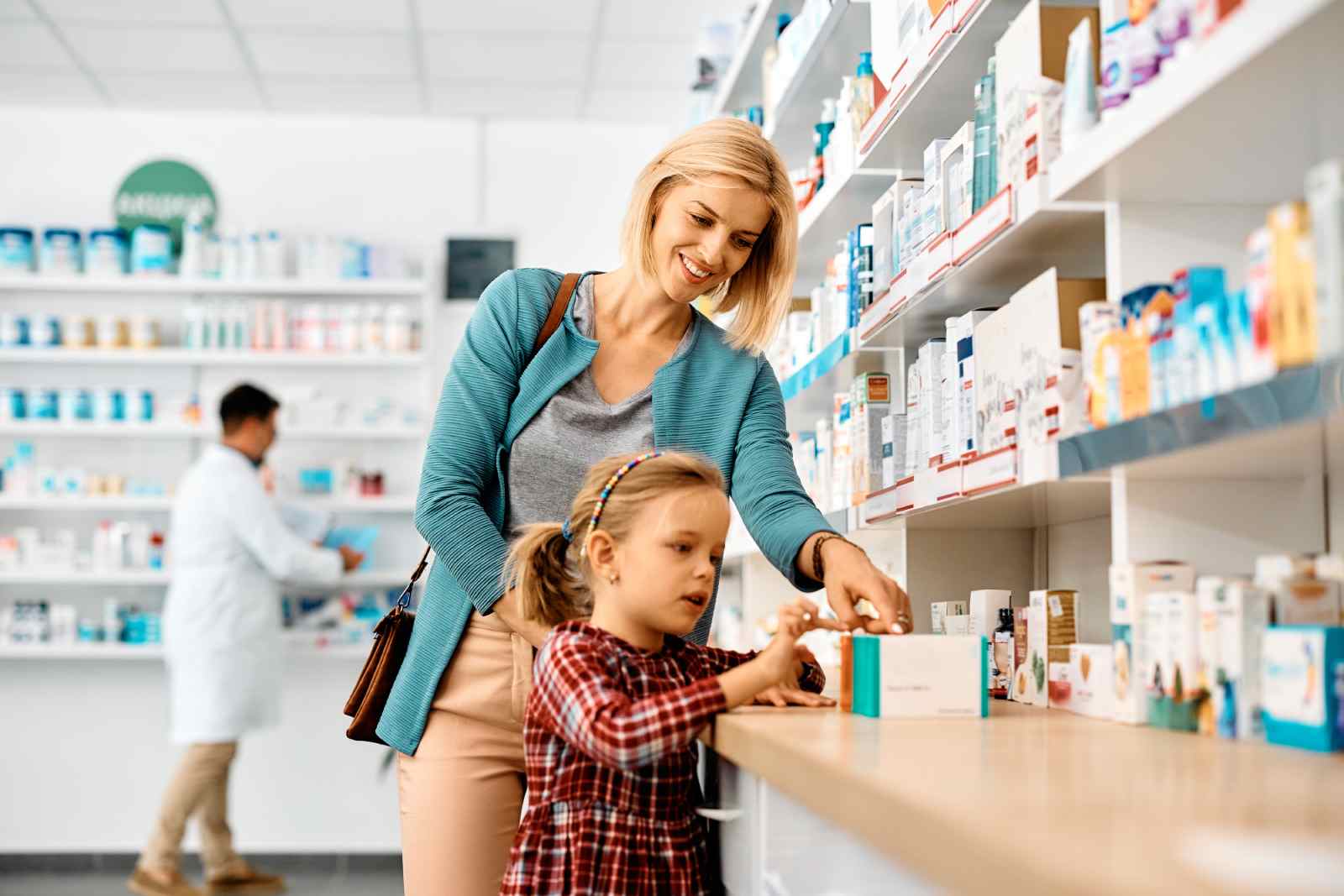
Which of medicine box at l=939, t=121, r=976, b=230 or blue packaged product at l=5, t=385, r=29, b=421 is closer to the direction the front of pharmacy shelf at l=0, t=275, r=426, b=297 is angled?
the medicine box

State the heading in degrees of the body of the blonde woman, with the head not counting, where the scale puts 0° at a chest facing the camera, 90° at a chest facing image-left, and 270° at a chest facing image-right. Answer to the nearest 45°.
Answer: approximately 315°

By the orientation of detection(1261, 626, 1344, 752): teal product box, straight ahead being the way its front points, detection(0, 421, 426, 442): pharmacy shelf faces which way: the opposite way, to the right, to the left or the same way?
to the left

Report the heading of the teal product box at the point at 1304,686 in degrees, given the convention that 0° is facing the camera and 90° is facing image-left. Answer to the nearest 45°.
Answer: approximately 45°

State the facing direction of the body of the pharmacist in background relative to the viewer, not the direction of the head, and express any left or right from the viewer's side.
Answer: facing to the right of the viewer

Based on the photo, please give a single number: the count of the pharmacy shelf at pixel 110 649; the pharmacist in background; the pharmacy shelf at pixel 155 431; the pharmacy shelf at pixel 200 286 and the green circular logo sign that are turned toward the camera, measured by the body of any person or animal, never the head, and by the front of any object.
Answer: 4

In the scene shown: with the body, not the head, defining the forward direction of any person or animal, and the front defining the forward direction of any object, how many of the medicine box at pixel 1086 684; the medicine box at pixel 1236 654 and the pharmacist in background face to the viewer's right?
1

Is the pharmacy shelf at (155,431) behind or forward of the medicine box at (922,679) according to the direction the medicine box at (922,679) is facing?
behind

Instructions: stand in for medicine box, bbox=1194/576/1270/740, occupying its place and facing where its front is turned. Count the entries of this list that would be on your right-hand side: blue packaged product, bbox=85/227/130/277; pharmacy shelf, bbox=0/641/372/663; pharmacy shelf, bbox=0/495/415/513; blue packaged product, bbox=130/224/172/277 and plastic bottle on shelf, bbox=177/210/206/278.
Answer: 5

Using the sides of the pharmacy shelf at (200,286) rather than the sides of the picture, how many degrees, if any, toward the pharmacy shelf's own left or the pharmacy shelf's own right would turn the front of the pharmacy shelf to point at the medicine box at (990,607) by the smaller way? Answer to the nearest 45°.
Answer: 0° — it already faces it
